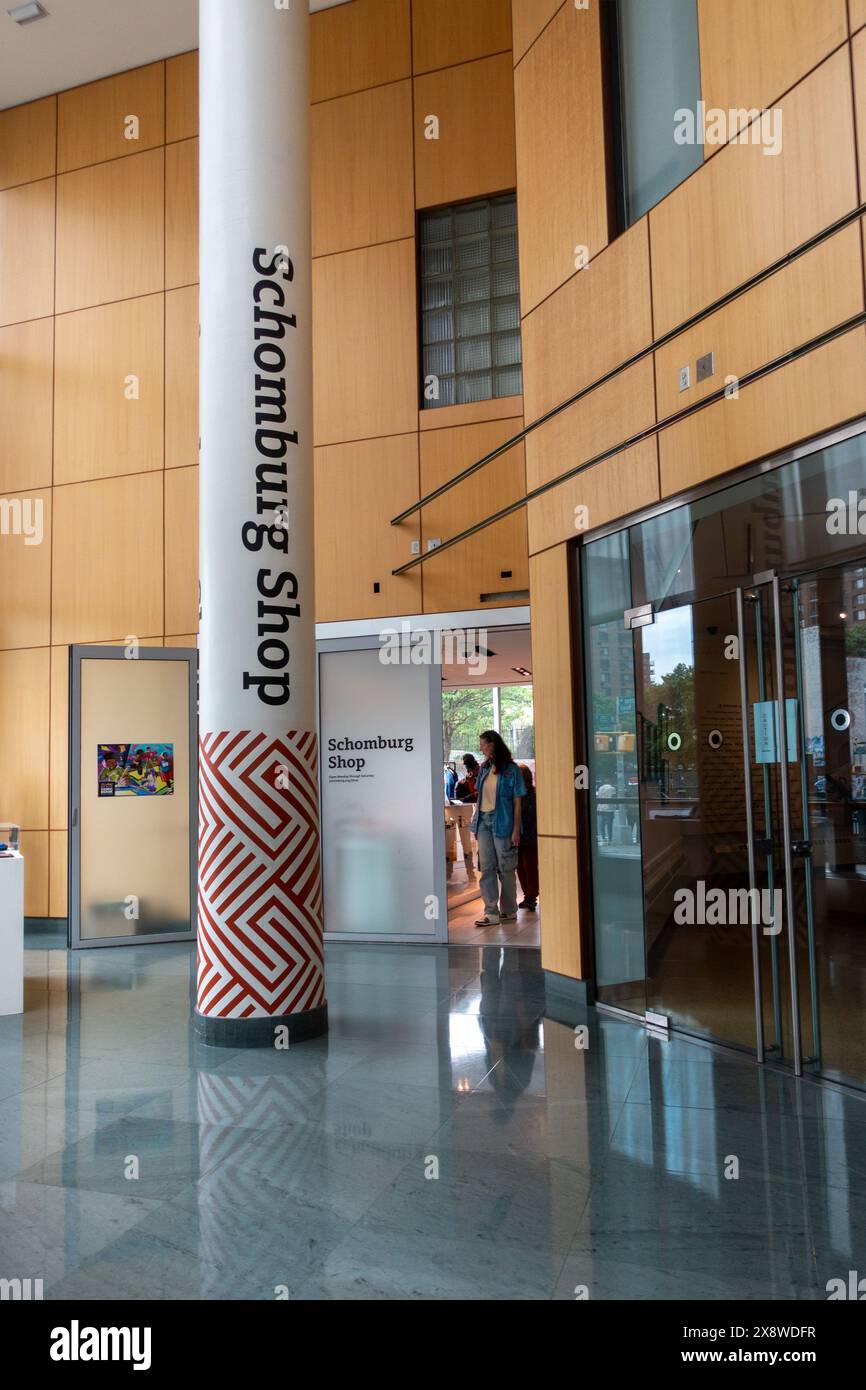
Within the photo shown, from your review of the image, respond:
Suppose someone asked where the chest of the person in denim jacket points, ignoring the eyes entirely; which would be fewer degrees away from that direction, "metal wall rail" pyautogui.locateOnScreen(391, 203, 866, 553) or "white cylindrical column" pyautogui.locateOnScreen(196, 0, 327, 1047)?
the white cylindrical column

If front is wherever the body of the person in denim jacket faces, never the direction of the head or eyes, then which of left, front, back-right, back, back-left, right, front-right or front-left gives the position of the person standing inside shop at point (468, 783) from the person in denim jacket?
back-right

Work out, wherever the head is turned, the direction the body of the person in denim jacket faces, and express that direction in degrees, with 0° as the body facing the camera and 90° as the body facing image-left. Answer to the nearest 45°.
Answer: approximately 45°

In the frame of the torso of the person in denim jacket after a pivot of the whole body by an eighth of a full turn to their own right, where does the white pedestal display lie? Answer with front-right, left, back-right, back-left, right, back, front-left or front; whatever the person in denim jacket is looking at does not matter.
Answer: front-left

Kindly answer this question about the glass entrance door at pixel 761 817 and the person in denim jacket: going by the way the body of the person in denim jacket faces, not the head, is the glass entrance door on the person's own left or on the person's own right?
on the person's own left

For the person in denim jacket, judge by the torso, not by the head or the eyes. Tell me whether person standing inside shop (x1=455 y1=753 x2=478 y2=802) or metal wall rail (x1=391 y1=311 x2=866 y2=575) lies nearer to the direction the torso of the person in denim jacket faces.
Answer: the metal wall rail

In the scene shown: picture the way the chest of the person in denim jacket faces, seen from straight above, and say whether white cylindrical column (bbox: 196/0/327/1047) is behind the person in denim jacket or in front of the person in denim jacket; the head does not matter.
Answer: in front

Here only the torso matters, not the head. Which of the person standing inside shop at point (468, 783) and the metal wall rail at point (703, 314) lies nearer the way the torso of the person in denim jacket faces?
the metal wall rail

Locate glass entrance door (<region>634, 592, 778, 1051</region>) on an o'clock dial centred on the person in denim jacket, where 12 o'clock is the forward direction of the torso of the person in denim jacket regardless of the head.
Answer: The glass entrance door is roughly at 10 o'clock from the person in denim jacket.
